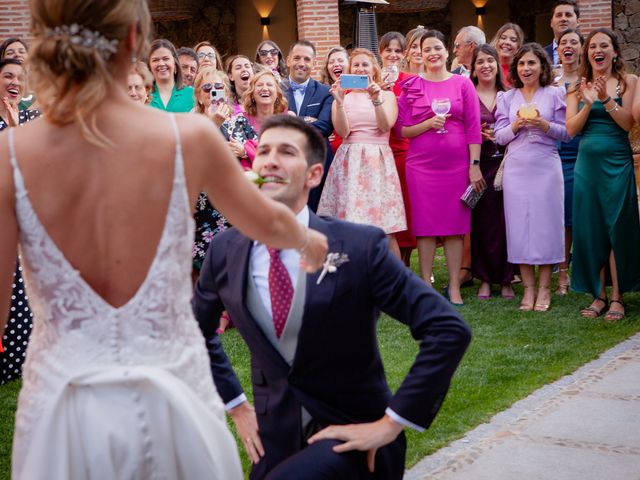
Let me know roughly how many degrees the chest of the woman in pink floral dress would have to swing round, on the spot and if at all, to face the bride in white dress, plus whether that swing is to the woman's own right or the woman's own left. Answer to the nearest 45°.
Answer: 0° — they already face them

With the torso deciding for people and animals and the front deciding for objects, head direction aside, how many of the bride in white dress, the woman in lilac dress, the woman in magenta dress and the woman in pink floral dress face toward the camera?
3

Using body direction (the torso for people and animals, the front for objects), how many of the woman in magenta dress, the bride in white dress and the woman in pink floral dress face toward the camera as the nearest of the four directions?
2

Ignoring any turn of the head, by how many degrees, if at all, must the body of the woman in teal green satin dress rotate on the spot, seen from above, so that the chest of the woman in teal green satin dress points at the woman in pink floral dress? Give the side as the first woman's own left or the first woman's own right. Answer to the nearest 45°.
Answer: approximately 45° to the first woman's own right

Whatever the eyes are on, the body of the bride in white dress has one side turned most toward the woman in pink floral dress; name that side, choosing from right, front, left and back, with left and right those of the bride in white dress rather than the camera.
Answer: front

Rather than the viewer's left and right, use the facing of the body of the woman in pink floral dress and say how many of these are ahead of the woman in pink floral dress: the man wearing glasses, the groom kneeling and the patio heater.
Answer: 1

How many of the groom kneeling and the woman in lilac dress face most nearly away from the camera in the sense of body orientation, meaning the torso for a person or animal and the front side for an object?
0

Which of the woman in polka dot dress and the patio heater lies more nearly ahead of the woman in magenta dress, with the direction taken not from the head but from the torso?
the woman in polka dot dress

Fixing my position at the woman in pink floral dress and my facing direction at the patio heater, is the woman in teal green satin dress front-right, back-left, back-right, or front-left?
back-right

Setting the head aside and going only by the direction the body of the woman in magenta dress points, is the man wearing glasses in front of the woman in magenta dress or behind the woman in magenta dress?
behind

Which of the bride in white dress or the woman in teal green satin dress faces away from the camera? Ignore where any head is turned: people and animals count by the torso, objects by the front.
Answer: the bride in white dress

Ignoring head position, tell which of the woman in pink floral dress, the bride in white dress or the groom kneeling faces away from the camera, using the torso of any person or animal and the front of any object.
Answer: the bride in white dress

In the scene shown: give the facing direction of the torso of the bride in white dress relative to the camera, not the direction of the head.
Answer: away from the camera

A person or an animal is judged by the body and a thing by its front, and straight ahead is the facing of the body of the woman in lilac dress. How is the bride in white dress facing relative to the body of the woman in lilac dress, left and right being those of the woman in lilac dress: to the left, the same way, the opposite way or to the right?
the opposite way

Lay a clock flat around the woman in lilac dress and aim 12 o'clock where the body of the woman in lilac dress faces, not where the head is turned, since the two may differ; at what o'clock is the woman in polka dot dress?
The woman in polka dot dress is roughly at 2 o'clock from the woman in lilac dress.

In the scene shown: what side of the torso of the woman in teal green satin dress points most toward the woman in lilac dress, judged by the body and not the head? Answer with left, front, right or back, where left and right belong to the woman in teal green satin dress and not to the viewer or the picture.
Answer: right

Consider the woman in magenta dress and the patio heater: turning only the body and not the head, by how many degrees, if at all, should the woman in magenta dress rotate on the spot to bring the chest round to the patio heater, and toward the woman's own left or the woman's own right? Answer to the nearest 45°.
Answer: approximately 180°
